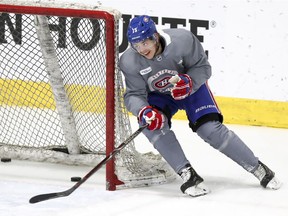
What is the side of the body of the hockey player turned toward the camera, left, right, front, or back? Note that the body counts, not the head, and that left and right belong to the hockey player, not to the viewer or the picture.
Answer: front

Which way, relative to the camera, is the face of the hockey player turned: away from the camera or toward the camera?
toward the camera

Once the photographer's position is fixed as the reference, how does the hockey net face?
facing the viewer and to the left of the viewer

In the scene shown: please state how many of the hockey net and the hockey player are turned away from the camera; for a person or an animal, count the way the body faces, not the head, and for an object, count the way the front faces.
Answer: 0
